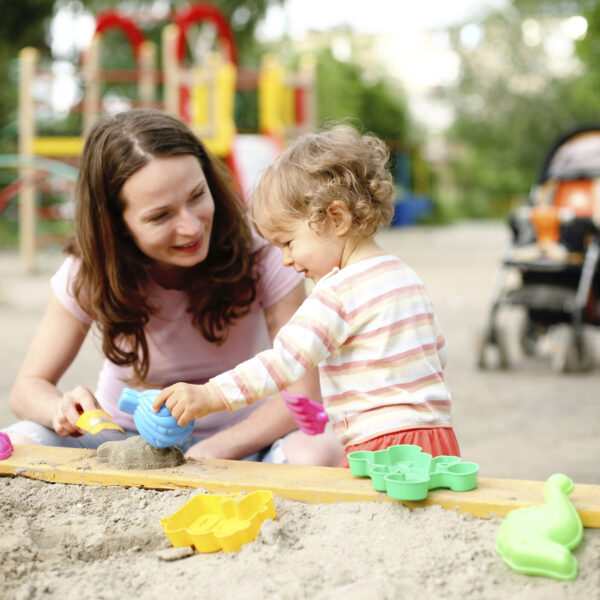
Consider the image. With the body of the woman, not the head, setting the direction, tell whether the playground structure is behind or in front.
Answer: behind

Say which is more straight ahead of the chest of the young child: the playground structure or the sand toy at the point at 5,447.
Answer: the sand toy

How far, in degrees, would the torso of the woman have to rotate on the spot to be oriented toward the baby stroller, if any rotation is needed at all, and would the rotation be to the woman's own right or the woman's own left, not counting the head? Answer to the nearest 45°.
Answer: approximately 135° to the woman's own left

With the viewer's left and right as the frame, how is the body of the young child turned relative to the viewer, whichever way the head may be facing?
facing to the left of the viewer

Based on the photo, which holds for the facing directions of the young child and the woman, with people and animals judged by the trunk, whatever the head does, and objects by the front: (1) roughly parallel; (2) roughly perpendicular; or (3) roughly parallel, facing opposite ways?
roughly perpendicular

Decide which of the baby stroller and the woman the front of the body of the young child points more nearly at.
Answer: the woman

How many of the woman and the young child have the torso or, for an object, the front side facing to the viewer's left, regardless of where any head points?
1

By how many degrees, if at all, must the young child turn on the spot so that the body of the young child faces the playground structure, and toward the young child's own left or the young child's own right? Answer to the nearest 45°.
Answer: approximately 90° to the young child's own right
